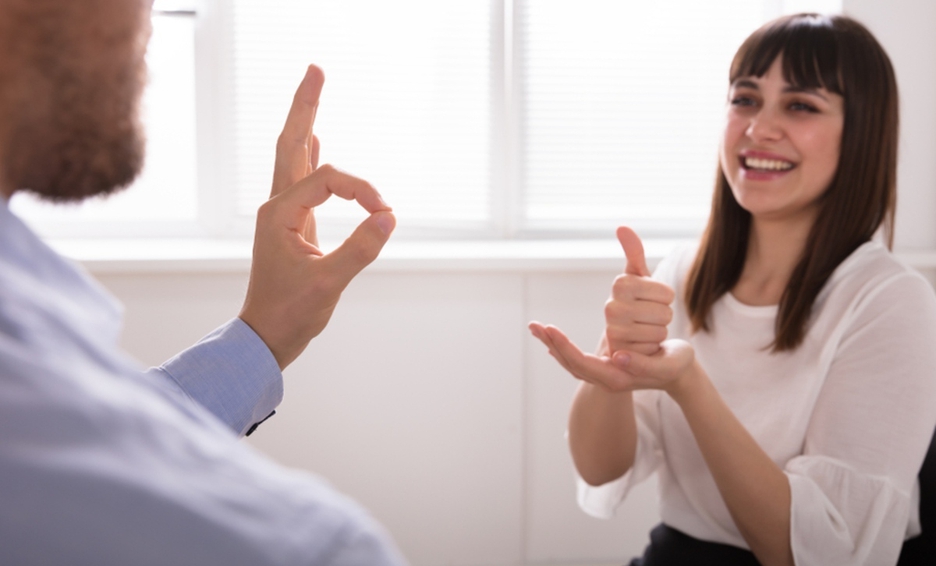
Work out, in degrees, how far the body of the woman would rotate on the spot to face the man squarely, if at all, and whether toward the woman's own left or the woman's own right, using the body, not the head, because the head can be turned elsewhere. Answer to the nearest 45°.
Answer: approximately 45° to the woman's own left

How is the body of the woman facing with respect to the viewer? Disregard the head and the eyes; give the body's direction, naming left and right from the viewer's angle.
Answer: facing the viewer and to the left of the viewer

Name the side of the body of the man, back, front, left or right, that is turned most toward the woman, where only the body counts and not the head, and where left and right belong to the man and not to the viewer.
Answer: front

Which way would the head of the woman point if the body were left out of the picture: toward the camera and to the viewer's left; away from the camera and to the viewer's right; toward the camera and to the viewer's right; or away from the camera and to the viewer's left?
toward the camera and to the viewer's left

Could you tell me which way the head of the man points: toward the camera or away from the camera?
away from the camera

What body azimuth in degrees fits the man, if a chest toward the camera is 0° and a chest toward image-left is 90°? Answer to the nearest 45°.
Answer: approximately 225°
